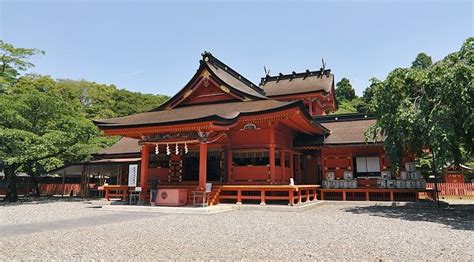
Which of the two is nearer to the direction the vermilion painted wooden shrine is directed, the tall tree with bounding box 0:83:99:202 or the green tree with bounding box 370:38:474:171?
the tall tree

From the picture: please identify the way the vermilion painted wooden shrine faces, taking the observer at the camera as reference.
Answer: facing the viewer and to the left of the viewer

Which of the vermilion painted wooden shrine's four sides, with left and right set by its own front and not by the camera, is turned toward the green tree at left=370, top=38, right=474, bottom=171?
left

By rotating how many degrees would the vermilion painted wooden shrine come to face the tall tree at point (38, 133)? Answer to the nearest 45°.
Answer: approximately 45° to its right

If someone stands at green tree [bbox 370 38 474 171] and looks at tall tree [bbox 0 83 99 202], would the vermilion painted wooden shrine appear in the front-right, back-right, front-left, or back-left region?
front-right
